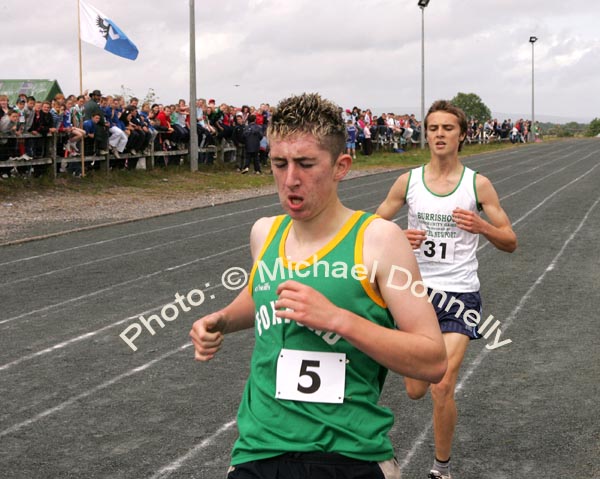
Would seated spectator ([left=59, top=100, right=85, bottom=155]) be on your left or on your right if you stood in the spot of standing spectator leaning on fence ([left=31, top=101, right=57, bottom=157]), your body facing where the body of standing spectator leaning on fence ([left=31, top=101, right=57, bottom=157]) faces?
on your left

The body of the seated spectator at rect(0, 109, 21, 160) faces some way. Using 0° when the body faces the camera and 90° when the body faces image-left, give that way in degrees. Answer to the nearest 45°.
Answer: approximately 315°

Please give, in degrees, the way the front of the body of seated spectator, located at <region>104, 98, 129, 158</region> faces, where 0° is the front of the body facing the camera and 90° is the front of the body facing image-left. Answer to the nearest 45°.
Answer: approximately 315°

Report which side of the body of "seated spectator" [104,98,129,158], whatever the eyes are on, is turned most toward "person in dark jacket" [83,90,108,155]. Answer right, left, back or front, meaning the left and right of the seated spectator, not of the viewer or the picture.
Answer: right

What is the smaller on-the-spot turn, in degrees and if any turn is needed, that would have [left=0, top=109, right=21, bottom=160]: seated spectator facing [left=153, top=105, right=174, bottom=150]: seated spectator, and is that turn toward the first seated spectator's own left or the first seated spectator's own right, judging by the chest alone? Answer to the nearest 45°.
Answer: approximately 90° to the first seated spectator's own left

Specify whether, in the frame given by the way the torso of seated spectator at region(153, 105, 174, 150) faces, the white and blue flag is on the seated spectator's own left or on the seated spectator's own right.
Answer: on the seated spectator's own right

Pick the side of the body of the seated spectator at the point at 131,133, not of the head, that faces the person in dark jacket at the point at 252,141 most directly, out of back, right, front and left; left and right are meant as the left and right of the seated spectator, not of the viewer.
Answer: left

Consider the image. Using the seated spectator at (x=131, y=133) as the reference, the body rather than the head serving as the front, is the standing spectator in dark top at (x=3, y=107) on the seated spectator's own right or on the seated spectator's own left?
on the seated spectator's own right

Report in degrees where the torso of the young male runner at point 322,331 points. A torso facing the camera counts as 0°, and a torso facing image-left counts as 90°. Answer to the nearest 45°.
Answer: approximately 45°
